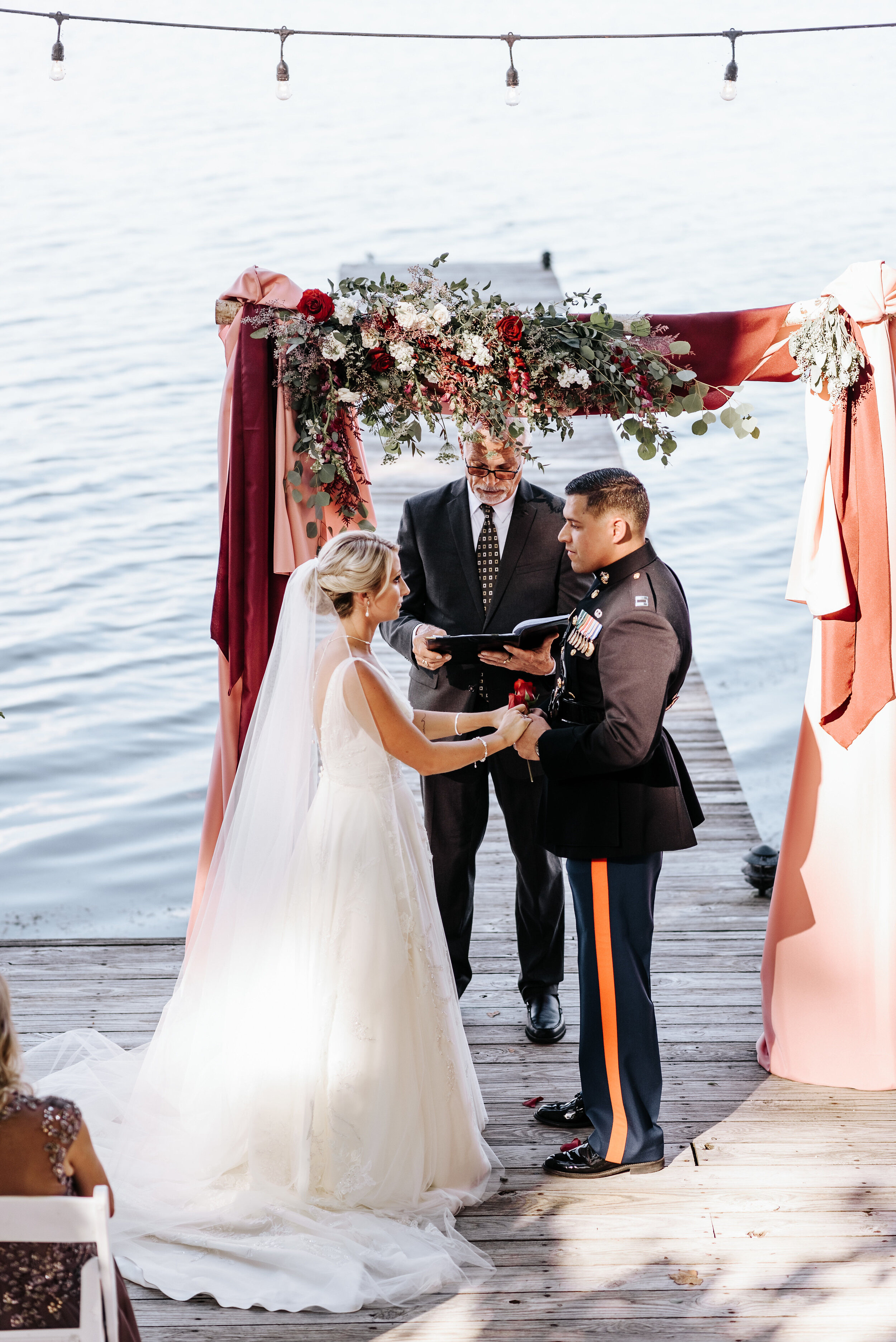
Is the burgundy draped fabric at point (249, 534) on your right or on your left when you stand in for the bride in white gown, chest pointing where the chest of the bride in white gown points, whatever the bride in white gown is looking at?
on your left

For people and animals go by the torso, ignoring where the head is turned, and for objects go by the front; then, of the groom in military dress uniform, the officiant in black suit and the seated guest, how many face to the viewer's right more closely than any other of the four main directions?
0

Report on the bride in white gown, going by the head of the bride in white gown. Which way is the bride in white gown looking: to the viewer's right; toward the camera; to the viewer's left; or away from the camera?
to the viewer's right

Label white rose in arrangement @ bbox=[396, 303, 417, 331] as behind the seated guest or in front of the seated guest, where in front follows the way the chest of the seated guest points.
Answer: in front

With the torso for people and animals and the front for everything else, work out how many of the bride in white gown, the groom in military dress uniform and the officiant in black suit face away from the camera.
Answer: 0

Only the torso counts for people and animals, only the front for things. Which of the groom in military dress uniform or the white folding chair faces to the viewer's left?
the groom in military dress uniform

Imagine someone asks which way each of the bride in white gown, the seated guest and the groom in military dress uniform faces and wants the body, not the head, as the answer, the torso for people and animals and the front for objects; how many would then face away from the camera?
1

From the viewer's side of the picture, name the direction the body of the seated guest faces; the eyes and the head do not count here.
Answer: away from the camera

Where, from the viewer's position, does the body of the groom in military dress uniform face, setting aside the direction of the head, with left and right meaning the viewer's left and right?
facing to the left of the viewer

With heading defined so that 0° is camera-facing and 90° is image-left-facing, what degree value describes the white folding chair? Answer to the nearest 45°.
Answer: approximately 180°

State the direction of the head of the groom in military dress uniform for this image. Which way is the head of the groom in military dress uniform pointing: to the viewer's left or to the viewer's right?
to the viewer's left

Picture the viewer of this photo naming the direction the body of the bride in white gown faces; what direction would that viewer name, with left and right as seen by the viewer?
facing to the right of the viewer

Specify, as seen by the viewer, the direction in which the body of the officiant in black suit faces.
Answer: toward the camera
